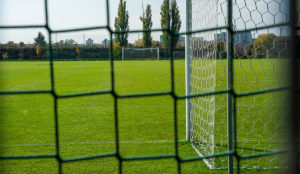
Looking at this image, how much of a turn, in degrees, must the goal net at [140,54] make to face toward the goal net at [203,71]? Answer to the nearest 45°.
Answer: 0° — it already faces it

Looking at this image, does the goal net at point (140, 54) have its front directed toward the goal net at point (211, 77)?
yes

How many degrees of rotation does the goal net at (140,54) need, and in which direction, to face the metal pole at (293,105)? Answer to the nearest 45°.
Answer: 0° — it already faces it

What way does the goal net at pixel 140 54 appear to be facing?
toward the camera
